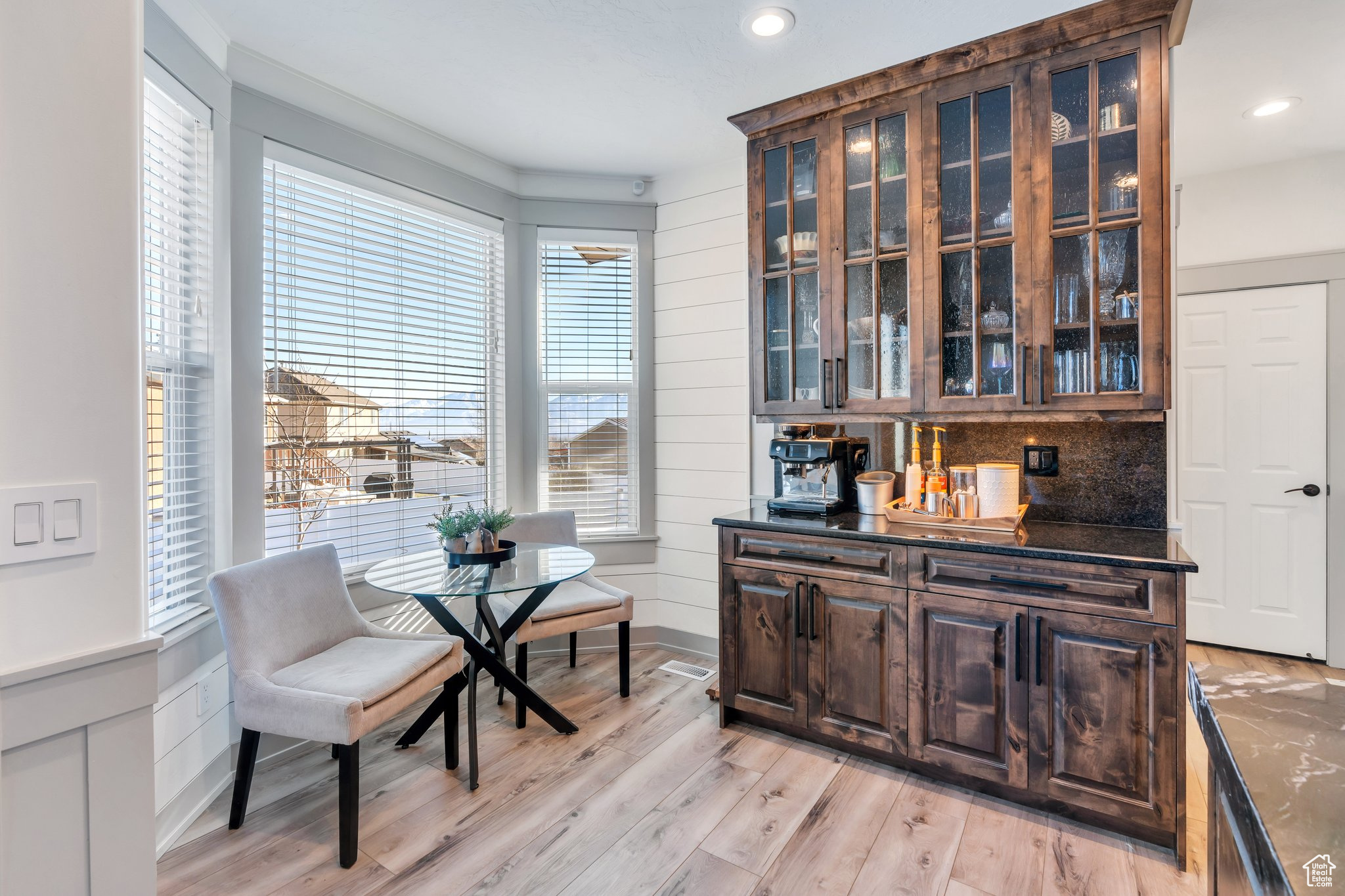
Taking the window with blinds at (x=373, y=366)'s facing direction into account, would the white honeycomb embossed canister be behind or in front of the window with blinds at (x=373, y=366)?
in front

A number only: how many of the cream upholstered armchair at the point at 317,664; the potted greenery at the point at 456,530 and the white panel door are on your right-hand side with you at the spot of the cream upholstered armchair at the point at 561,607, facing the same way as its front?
2

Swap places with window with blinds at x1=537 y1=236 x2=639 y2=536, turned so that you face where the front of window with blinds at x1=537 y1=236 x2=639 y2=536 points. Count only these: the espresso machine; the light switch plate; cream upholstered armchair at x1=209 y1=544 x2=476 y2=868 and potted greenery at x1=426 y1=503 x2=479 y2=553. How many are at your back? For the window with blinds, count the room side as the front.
0

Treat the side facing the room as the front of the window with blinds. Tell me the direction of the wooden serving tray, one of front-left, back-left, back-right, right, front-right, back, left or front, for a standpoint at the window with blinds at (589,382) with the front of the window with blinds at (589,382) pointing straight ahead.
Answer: front-left

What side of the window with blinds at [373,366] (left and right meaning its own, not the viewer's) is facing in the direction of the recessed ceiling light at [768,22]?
front

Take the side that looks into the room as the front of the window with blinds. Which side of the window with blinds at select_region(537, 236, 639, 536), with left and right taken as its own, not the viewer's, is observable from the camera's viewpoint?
front

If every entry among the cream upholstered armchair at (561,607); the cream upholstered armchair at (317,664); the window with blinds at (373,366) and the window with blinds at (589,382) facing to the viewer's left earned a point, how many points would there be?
0

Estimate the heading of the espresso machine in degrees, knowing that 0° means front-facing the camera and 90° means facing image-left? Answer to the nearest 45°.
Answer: approximately 45°

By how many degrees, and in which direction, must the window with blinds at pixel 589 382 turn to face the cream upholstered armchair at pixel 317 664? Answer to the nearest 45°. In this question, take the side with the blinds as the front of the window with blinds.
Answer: approximately 45° to its right

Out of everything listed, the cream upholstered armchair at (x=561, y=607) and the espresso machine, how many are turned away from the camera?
0

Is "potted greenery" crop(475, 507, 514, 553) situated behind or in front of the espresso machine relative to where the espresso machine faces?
in front

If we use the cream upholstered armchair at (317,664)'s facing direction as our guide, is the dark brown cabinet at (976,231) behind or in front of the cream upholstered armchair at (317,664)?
in front

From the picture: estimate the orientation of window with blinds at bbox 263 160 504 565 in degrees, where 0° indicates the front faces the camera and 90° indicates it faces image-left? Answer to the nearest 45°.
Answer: approximately 315°
